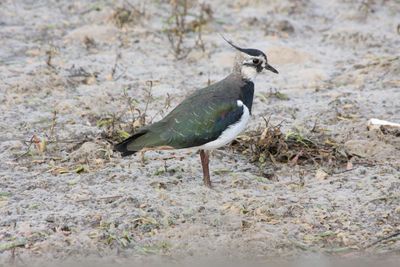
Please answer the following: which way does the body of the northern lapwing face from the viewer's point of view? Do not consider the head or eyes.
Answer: to the viewer's right
